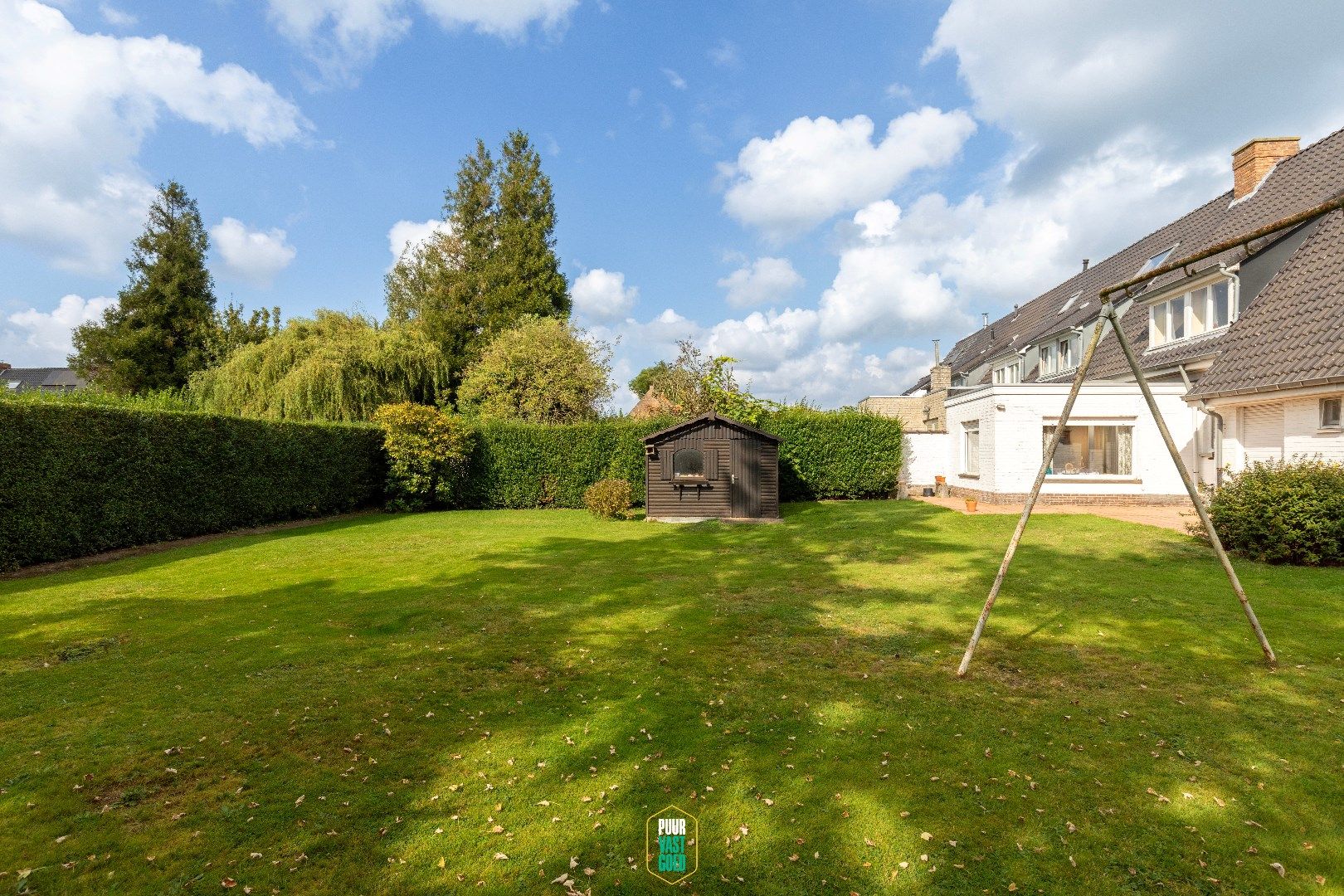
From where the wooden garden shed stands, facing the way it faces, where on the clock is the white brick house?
The white brick house is roughly at 9 o'clock from the wooden garden shed.

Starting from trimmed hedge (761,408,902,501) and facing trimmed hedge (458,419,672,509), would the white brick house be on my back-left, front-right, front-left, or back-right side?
back-left

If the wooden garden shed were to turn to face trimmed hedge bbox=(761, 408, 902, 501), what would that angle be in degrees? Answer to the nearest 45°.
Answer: approximately 135° to its left

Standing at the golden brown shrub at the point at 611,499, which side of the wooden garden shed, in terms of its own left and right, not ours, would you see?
right

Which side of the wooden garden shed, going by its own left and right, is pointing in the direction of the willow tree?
right

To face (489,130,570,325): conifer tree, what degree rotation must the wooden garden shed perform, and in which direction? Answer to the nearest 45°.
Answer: approximately 135° to its right

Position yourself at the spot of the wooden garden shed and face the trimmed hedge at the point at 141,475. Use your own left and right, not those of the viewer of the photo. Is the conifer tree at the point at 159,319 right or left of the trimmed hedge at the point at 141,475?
right

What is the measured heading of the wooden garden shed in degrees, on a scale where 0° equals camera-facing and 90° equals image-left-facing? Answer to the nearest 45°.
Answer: approximately 0°

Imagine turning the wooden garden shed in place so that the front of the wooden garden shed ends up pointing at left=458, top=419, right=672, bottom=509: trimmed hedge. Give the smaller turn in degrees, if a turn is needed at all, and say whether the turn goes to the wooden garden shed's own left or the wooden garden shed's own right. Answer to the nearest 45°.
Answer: approximately 135° to the wooden garden shed's own right
